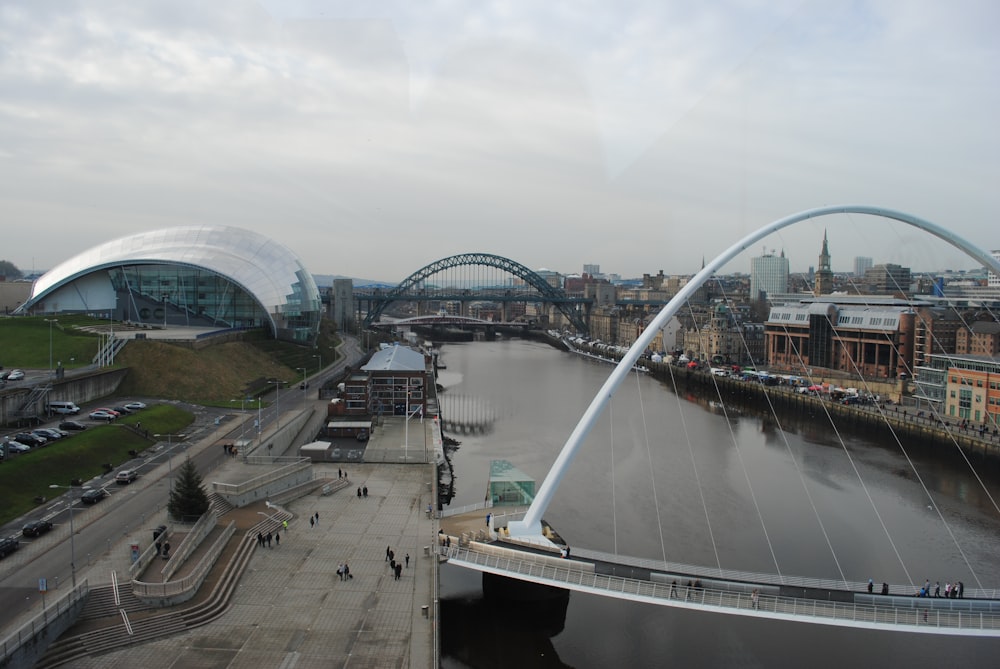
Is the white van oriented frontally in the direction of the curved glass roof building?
no

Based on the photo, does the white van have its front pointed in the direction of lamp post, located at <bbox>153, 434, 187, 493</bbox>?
no

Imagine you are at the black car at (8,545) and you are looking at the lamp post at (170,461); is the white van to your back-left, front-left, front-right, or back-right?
front-left

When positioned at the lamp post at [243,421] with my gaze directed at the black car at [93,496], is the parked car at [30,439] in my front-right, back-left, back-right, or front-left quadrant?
front-right

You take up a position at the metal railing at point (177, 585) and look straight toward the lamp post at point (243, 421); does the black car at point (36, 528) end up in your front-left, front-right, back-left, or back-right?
front-left

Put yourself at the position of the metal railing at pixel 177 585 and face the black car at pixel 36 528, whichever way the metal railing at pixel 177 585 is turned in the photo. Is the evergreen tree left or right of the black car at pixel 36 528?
right

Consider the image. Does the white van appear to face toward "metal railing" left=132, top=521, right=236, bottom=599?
no
